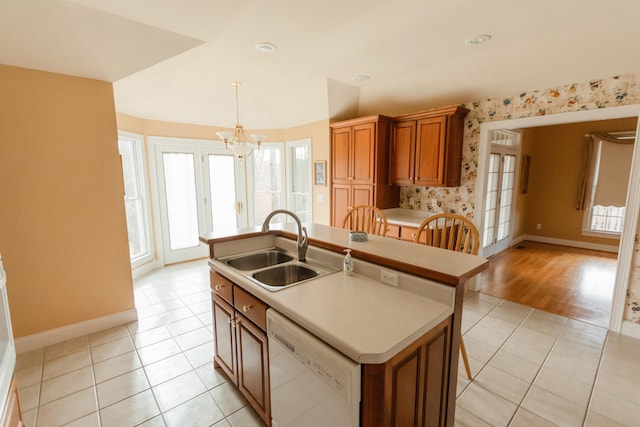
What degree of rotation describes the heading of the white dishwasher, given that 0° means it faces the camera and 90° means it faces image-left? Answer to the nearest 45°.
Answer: approximately 45°

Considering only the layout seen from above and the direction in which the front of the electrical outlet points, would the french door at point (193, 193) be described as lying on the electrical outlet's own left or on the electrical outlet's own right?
on the electrical outlet's own right

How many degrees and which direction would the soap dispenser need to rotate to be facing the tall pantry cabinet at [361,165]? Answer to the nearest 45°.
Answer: approximately 135° to its right

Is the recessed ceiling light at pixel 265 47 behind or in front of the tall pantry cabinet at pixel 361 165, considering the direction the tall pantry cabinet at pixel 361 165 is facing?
in front

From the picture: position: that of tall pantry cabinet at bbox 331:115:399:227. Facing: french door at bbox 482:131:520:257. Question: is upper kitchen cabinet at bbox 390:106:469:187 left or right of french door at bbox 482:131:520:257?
right

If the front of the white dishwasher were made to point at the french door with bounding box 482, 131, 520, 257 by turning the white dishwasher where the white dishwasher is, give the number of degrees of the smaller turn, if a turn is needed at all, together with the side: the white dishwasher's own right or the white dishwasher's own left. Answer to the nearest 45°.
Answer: approximately 180°

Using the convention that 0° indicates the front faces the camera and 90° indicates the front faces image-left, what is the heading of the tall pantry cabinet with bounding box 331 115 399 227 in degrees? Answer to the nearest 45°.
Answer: approximately 45°

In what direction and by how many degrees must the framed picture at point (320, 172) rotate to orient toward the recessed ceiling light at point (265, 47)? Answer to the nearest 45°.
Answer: approximately 45° to its left

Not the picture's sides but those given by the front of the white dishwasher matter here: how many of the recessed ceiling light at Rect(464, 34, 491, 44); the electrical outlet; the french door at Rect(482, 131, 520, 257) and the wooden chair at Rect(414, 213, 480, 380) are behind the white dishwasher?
4
